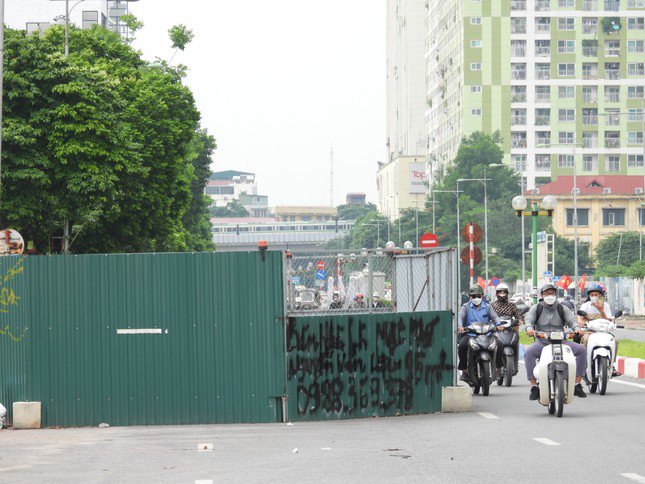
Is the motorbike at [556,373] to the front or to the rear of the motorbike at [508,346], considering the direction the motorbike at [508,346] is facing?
to the front

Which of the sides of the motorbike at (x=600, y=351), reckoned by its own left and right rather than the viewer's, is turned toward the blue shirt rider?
right

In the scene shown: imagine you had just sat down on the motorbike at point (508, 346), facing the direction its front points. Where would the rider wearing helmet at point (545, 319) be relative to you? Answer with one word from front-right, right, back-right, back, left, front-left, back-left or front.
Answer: front

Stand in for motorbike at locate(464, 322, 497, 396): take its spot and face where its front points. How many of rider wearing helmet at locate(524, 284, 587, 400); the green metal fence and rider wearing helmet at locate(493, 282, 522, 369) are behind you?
1

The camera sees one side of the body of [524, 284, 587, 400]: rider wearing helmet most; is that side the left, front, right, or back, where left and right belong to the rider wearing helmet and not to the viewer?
front

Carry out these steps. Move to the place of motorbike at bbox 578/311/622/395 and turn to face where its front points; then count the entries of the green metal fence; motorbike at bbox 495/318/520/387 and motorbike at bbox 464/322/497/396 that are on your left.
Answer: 0

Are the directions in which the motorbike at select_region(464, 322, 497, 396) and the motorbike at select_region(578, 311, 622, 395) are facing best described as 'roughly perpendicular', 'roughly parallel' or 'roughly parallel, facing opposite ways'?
roughly parallel

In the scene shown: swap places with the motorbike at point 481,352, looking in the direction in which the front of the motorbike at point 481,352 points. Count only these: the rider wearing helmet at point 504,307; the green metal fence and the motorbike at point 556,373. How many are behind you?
1

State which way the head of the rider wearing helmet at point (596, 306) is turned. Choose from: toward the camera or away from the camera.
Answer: toward the camera

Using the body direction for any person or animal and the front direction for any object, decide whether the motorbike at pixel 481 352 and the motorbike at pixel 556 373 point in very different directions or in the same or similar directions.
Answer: same or similar directions

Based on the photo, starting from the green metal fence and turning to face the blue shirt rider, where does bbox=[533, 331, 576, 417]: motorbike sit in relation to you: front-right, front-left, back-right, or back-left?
front-right

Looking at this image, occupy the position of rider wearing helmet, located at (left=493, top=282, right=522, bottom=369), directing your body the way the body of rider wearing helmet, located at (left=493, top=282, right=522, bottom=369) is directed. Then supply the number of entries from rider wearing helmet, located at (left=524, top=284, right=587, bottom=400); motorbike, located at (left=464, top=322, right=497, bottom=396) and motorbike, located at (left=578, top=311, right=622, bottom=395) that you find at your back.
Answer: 0

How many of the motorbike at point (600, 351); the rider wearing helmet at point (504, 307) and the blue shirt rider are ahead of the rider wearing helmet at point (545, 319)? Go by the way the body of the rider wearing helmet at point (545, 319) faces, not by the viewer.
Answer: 0

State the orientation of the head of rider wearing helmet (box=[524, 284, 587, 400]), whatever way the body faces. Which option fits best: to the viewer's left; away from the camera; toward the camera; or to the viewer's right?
toward the camera

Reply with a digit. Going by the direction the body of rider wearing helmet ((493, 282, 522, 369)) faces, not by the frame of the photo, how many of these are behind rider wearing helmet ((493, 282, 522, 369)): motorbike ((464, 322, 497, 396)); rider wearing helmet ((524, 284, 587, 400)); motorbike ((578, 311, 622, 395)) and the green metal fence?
0

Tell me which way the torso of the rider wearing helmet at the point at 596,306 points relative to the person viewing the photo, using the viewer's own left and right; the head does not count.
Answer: facing the viewer
